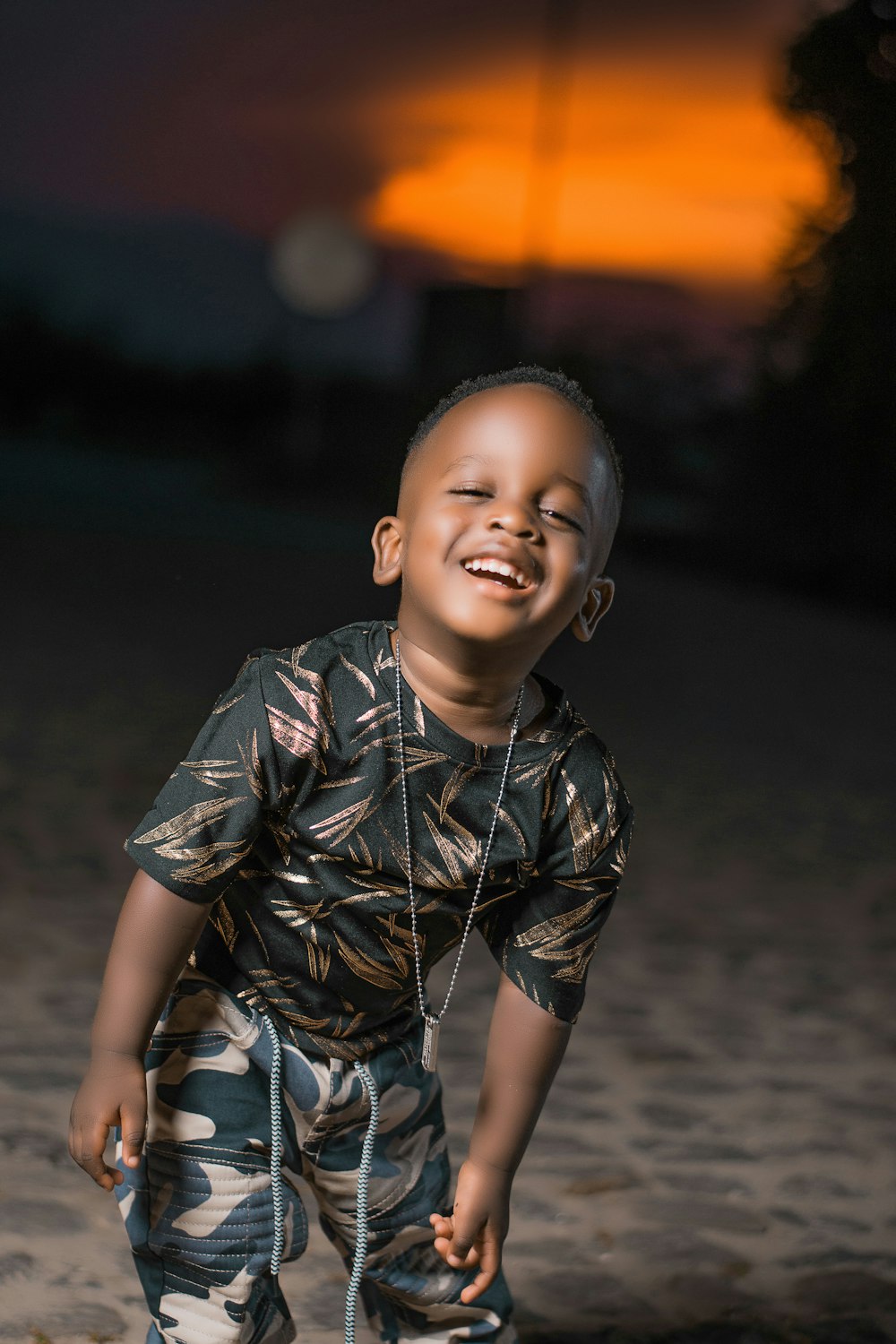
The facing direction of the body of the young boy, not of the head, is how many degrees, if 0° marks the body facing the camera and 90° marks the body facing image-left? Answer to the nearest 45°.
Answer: approximately 0°

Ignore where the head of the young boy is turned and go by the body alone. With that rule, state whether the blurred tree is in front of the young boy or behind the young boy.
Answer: behind
